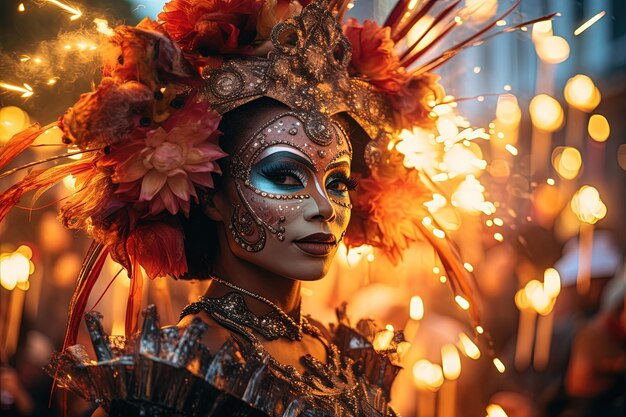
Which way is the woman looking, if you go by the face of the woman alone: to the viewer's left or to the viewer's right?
to the viewer's right

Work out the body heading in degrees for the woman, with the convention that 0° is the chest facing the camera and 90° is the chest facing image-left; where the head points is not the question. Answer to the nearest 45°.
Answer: approximately 315°
